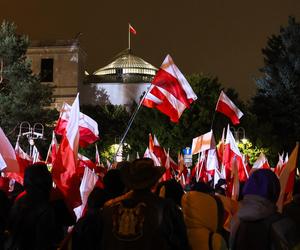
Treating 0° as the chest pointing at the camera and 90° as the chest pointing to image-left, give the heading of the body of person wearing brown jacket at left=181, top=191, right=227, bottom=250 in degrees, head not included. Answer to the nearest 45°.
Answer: approximately 180°

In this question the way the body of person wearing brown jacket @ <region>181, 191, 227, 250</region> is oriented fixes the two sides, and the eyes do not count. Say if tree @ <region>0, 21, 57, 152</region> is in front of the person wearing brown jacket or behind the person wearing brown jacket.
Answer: in front

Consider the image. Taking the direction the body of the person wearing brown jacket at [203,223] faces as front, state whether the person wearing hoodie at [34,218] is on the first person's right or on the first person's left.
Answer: on the first person's left

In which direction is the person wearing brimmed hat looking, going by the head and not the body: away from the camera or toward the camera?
away from the camera

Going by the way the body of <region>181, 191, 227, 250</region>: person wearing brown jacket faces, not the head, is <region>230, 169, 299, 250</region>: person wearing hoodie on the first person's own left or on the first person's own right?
on the first person's own right

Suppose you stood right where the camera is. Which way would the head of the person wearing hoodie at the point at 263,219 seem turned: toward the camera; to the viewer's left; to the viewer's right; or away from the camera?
away from the camera

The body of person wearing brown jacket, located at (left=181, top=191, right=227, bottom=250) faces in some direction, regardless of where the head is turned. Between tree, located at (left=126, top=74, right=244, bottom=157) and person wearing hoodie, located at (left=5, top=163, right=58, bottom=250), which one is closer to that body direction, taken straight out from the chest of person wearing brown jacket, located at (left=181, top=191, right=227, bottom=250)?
the tree

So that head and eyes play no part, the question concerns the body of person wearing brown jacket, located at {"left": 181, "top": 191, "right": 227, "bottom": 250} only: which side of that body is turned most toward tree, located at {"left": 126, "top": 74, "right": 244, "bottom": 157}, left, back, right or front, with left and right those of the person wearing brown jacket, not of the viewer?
front

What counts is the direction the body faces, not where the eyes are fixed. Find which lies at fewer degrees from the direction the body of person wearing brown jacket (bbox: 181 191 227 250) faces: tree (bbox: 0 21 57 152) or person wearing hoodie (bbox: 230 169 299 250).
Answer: the tree

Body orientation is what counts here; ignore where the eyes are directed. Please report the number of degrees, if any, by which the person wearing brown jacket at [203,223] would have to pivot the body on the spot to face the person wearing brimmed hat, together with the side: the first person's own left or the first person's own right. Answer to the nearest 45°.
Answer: approximately 135° to the first person's own left

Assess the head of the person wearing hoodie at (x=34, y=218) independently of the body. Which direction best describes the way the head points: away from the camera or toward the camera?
away from the camera
